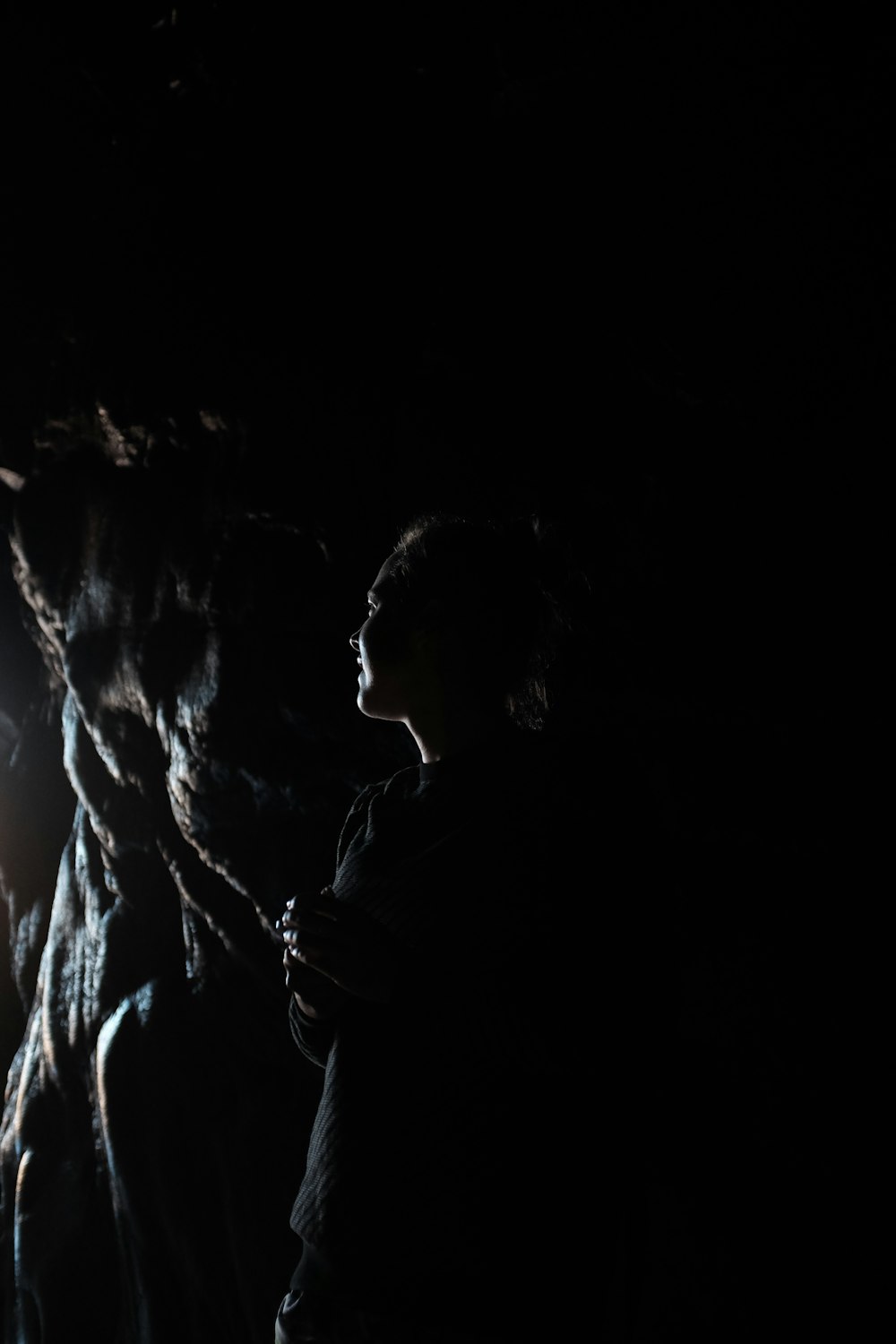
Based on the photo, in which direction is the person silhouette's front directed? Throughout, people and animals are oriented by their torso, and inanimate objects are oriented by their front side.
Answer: to the viewer's left
